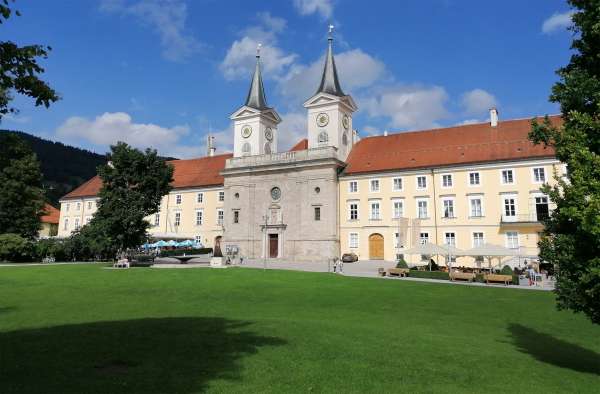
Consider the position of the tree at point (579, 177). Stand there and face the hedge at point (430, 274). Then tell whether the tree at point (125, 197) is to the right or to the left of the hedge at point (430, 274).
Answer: left

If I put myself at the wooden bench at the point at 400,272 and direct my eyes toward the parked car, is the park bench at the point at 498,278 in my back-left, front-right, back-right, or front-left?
back-right

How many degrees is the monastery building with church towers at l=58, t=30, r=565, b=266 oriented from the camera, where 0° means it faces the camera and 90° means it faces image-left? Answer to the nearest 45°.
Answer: approximately 45°

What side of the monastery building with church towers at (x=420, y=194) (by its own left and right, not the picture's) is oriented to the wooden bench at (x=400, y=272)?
front

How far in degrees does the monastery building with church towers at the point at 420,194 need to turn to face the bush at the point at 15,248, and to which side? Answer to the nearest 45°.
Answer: approximately 45° to its right

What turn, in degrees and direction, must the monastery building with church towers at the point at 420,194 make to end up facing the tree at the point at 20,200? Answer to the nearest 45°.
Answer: approximately 45° to its right

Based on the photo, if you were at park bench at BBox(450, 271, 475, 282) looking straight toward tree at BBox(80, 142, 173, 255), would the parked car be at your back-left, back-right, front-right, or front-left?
front-right

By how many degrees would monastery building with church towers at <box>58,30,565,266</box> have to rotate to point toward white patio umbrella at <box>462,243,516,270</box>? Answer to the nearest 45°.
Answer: approximately 45° to its left

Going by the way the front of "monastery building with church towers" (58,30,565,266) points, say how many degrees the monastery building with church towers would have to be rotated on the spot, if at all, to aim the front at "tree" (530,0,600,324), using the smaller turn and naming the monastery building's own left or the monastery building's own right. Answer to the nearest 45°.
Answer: approximately 45° to the monastery building's own left
